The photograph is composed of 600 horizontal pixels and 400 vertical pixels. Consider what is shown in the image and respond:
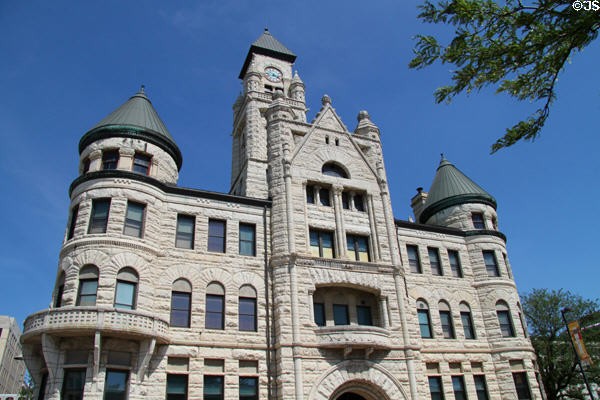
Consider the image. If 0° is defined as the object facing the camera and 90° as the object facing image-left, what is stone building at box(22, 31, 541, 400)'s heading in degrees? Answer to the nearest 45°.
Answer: approximately 315°
